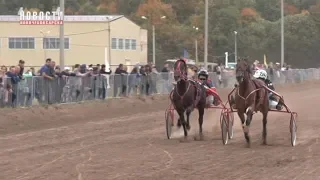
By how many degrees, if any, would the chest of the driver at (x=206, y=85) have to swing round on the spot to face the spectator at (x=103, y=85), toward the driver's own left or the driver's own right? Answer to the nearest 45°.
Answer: approximately 90° to the driver's own right

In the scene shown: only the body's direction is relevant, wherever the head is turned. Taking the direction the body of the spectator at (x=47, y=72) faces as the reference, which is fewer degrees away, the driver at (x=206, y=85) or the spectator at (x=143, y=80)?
the driver

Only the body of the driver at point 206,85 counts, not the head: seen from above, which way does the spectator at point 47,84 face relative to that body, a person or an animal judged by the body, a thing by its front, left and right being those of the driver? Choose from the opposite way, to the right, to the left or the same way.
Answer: to the left

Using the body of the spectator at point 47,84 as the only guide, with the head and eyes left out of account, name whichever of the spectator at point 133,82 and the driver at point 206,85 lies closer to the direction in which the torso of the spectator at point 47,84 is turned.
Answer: the driver

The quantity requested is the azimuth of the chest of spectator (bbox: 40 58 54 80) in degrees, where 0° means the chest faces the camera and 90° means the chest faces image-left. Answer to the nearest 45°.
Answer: approximately 315°

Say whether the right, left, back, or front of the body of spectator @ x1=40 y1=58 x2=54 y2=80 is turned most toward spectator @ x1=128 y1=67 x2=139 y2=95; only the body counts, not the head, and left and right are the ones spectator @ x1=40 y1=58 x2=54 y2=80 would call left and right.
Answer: left

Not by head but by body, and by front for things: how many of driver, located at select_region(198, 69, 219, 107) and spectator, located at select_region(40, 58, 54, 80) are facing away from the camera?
0

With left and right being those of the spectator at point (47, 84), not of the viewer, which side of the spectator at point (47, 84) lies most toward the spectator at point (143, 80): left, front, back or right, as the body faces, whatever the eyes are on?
left

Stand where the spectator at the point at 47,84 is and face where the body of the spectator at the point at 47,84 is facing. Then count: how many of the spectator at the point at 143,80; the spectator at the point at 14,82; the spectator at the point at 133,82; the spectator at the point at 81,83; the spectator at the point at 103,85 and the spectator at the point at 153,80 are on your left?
5

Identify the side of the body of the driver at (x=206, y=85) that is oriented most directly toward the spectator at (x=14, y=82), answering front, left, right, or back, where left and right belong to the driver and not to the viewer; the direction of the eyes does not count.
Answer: right

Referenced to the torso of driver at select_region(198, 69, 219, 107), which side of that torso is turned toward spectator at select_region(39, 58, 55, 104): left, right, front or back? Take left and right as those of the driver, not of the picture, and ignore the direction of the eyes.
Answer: right

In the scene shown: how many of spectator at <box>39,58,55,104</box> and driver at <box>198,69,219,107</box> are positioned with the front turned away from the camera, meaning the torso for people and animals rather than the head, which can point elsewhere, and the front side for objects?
0

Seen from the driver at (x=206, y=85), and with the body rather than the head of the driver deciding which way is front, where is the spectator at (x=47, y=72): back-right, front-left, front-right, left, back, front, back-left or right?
right

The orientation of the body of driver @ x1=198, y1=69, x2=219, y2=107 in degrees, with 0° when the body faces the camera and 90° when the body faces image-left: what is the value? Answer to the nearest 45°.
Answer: approximately 45°
